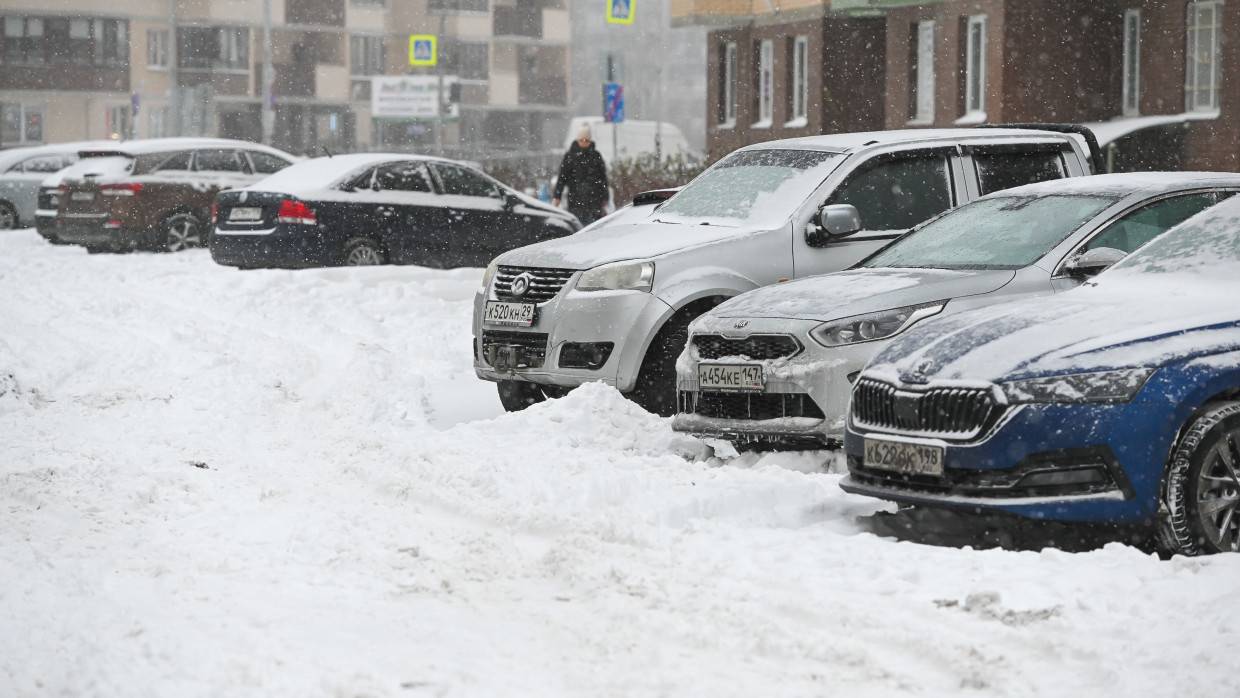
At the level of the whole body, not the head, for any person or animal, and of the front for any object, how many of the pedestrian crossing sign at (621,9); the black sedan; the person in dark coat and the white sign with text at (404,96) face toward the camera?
3

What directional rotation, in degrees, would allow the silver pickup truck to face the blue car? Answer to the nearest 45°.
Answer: approximately 45° to its left

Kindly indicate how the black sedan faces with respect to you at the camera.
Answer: facing away from the viewer and to the right of the viewer

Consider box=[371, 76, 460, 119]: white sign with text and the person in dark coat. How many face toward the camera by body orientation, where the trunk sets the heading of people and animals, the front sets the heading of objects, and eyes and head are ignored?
2

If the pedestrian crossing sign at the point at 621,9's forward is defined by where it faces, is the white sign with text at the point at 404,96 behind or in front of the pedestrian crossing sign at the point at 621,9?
behind

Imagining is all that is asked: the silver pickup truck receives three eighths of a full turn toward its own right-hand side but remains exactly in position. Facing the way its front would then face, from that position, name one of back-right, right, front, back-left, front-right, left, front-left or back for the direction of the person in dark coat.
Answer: front

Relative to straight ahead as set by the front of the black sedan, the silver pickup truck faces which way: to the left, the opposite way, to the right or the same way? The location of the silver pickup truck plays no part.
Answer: the opposite way

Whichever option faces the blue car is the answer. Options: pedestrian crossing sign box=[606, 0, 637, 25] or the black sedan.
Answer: the pedestrian crossing sign

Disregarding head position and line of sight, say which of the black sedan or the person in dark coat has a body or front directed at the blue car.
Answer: the person in dark coat

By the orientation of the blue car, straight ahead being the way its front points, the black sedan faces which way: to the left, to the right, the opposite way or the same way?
the opposite way
